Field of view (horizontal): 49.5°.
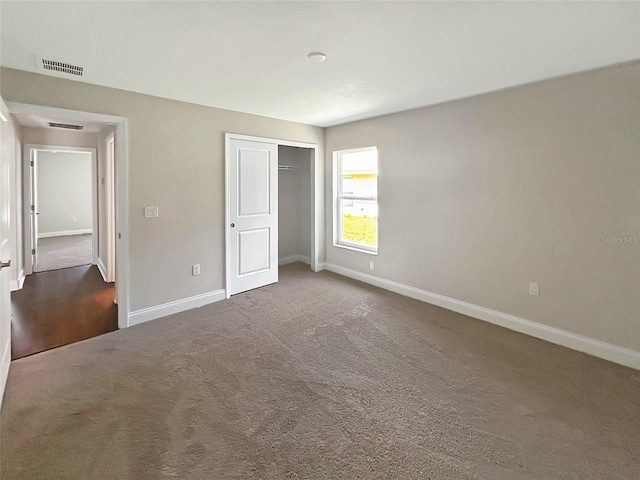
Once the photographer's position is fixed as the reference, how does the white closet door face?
facing the viewer and to the right of the viewer

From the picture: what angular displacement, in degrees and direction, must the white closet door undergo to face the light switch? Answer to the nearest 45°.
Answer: approximately 90° to its right

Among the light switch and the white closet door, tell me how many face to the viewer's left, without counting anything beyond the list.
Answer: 0

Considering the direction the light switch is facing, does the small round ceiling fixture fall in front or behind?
in front

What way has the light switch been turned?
toward the camera

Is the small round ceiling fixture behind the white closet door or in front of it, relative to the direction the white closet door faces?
in front

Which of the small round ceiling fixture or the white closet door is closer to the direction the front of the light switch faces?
the small round ceiling fixture
